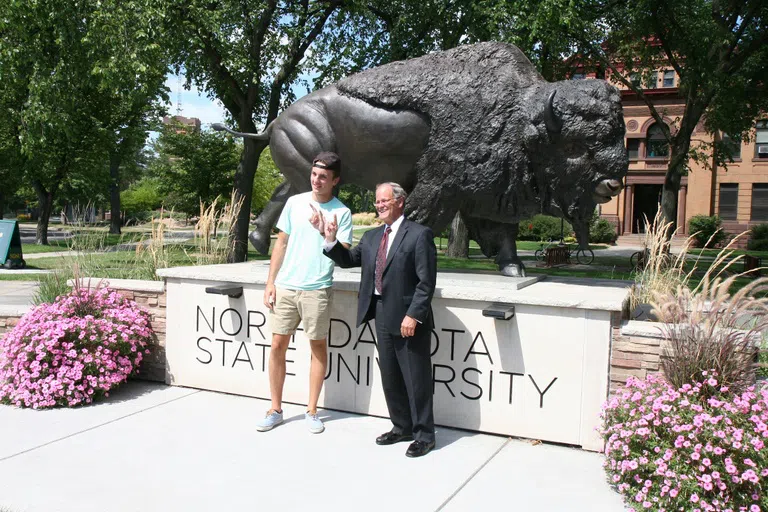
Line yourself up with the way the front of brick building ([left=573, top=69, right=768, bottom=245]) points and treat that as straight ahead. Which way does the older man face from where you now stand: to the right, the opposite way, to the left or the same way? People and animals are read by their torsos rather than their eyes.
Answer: the same way

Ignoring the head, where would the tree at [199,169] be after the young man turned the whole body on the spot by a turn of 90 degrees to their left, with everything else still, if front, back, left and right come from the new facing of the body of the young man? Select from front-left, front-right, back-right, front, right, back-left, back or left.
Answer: left

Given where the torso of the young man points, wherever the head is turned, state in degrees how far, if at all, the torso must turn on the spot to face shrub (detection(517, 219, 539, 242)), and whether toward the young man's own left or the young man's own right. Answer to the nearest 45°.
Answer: approximately 135° to the young man's own left

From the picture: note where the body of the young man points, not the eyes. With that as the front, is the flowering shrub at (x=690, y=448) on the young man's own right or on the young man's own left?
on the young man's own left

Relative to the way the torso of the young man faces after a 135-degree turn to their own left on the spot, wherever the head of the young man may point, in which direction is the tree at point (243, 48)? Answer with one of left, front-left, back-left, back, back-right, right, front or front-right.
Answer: front-left

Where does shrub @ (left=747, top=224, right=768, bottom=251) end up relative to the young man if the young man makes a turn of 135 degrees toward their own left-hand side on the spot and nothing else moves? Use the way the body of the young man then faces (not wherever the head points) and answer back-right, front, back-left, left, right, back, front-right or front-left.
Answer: front

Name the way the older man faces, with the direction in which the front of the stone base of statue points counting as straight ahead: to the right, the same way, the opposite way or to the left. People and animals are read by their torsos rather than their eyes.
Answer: the same way

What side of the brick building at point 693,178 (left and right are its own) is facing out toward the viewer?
front

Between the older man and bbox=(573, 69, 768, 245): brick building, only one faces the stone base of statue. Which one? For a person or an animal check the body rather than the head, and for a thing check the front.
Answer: the brick building

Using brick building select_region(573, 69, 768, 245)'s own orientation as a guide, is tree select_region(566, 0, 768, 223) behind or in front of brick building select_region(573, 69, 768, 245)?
in front

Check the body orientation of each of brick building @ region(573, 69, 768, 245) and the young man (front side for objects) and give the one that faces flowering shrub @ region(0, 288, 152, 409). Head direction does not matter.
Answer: the brick building

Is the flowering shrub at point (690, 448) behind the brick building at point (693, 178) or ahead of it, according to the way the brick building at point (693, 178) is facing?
ahead

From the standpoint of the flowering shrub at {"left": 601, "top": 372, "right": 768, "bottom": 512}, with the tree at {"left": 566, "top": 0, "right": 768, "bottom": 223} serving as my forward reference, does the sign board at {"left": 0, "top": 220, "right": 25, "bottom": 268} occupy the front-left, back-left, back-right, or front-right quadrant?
front-left

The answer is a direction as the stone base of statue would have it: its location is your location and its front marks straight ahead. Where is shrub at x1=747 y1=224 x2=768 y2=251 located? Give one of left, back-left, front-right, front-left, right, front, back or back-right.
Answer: back

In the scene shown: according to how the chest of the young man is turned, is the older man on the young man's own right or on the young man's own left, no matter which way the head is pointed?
on the young man's own left

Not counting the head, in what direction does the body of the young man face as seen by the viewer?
toward the camera

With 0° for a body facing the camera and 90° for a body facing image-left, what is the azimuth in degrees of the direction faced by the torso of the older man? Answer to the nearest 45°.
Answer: approximately 45°

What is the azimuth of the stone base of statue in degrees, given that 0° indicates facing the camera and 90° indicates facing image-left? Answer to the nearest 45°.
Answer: approximately 45°
